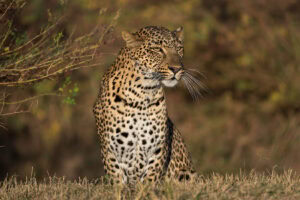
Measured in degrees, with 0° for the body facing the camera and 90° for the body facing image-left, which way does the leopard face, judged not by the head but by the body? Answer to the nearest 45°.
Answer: approximately 0°
